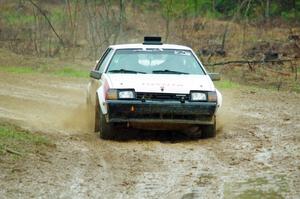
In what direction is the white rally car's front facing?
toward the camera
